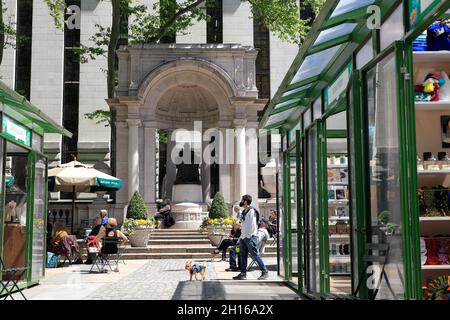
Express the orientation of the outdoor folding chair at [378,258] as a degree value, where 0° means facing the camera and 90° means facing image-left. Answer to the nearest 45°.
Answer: approximately 135°

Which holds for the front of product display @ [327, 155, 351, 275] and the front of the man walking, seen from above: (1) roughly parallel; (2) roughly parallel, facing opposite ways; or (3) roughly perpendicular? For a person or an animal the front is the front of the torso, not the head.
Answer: roughly perpendicular

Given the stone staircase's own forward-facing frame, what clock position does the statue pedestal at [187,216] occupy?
The statue pedestal is roughly at 6 o'clock from the stone staircase.

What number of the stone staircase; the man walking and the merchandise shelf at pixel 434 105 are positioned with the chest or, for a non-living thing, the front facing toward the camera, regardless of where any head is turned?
2
